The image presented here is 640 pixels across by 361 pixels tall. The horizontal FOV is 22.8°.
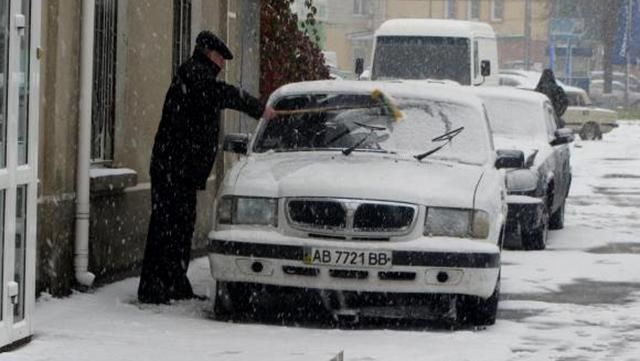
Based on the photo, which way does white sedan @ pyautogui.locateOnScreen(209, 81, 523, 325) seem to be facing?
toward the camera

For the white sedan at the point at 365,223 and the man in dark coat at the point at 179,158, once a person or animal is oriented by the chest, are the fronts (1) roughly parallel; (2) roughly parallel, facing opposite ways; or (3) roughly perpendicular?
roughly perpendicular

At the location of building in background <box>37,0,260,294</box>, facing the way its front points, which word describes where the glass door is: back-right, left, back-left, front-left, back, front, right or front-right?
front-right

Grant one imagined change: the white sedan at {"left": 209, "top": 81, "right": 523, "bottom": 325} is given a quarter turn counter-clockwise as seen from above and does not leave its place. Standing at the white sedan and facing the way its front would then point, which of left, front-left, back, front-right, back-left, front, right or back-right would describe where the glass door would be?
back-right

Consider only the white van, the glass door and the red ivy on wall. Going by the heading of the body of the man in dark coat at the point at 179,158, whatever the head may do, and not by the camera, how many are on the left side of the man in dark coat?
2

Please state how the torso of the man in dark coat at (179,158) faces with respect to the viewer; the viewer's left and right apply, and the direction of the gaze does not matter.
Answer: facing to the right of the viewer

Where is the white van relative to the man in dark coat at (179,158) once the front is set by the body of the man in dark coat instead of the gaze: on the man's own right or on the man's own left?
on the man's own left

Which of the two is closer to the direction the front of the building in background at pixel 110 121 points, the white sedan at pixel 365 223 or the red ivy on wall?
the white sedan

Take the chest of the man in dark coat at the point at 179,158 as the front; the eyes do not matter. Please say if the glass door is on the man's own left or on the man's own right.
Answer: on the man's own right

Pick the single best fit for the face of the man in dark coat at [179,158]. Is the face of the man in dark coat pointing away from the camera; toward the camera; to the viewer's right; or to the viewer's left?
to the viewer's right

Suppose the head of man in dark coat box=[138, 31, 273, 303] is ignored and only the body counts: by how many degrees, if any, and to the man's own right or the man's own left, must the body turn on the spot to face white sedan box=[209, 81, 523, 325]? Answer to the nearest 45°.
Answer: approximately 45° to the man's own right

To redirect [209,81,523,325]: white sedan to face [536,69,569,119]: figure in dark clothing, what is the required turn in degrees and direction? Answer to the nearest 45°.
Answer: approximately 180°

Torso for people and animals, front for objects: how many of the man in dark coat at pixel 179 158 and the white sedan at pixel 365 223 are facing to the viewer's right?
1

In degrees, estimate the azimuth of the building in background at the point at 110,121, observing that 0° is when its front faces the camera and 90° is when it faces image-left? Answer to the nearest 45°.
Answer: approximately 315°

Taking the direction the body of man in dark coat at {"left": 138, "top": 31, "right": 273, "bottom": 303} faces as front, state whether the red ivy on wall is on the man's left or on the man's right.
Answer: on the man's left
